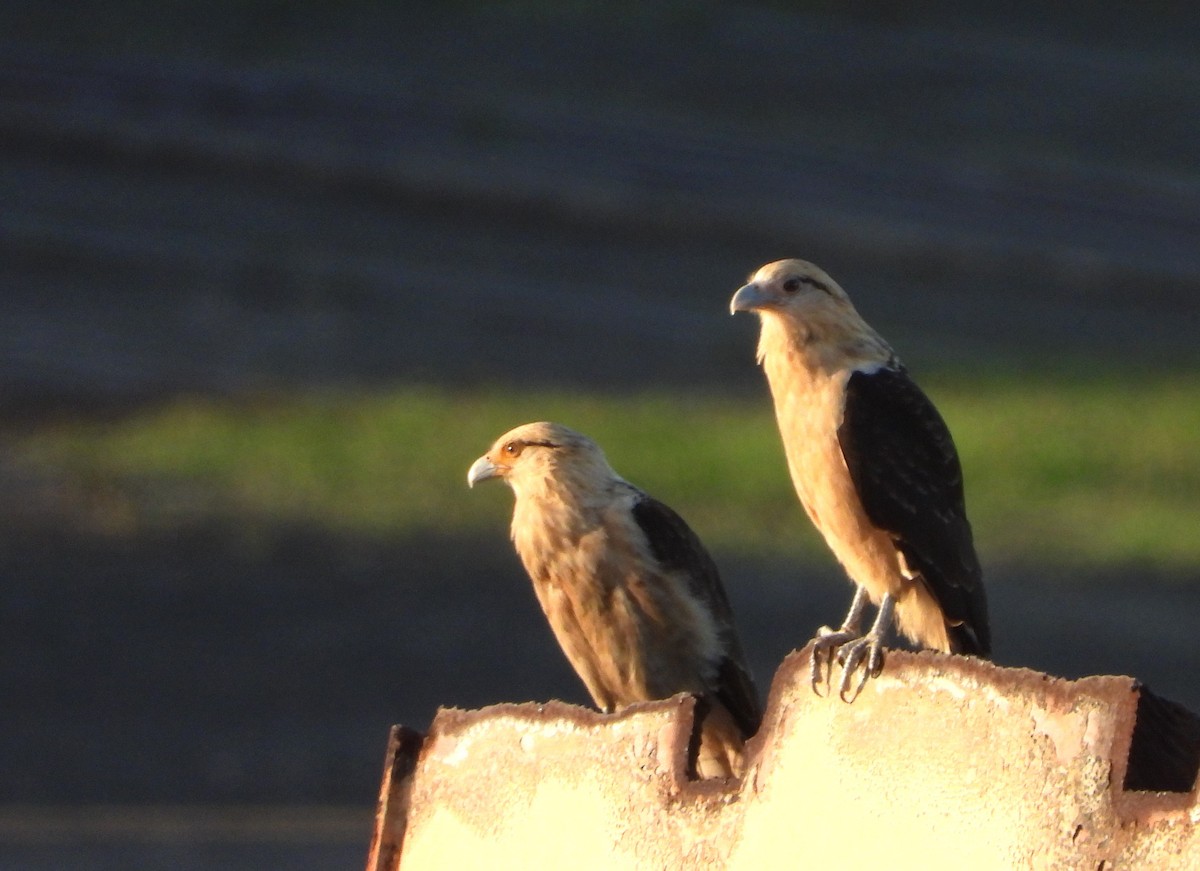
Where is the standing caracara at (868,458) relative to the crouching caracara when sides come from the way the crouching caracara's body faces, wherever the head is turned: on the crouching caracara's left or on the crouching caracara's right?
on the crouching caracara's left

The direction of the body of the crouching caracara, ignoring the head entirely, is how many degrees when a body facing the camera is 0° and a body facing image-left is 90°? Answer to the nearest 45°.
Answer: approximately 45°
